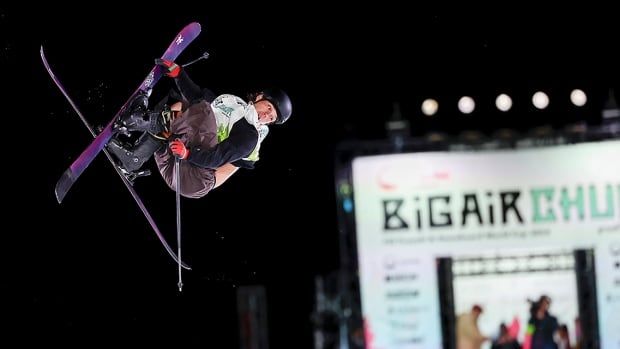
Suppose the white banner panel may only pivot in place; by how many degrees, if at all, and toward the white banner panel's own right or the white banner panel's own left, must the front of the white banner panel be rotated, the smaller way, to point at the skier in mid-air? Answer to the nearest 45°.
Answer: approximately 45° to the white banner panel's own right

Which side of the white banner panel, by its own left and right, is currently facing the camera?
front
